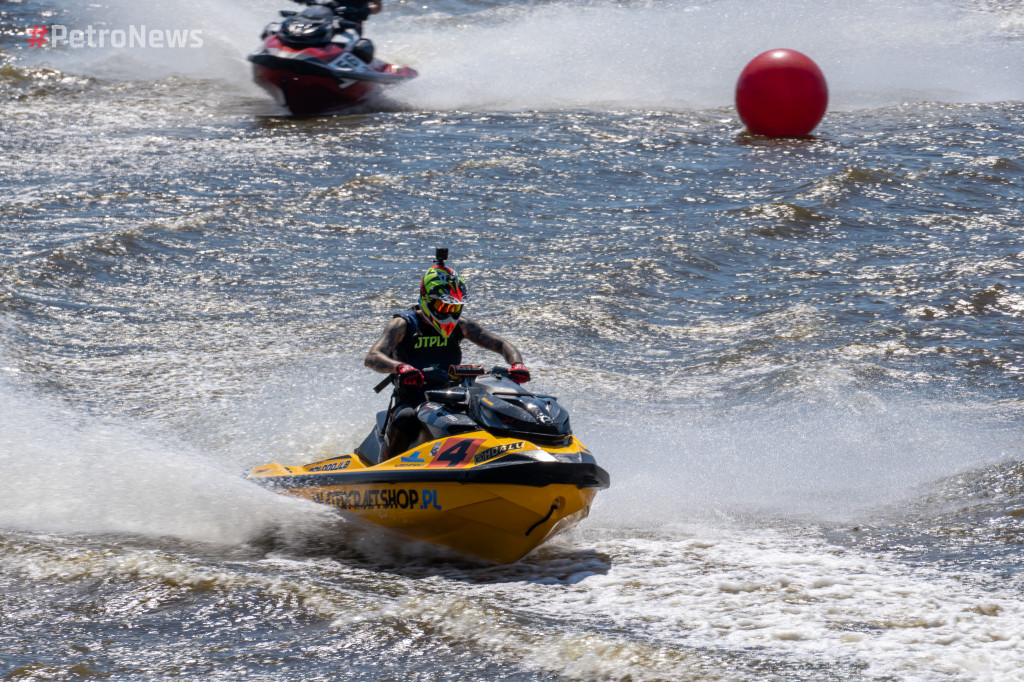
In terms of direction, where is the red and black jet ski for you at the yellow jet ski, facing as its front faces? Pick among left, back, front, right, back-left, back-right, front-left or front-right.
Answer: back-left

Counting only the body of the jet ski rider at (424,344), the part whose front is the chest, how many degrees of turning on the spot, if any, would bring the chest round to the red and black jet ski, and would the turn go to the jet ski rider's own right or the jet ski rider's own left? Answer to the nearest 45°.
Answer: approximately 135° to the jet ski rider's own left

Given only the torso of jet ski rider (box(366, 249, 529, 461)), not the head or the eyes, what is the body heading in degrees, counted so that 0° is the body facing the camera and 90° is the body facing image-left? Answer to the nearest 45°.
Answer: approximately 315°

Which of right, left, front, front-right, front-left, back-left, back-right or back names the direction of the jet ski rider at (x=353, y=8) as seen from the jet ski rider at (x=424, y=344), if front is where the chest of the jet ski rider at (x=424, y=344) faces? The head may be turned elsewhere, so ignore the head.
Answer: back-left

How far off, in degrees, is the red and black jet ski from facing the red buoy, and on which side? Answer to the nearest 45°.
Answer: approximately 90° to its left
